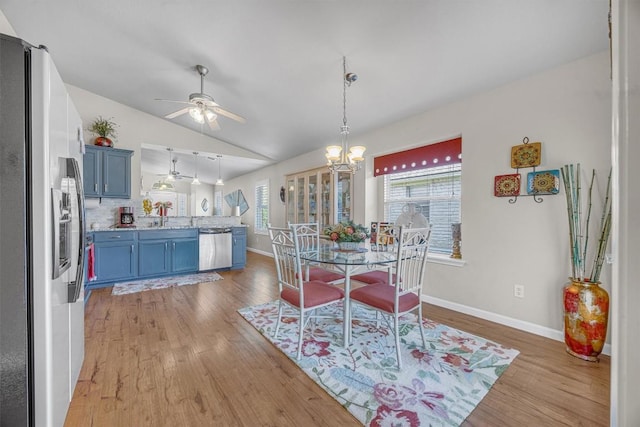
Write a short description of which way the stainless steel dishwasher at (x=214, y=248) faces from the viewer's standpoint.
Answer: facing the viewer

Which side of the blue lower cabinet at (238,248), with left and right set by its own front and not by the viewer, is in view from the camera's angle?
front

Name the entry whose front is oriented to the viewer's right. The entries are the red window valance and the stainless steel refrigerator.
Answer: the stainless steel refrigerator

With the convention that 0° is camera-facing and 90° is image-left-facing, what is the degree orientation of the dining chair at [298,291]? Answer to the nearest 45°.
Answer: approximately 225°

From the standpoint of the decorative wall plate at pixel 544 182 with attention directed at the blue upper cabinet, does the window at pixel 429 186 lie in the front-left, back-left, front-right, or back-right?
front-right

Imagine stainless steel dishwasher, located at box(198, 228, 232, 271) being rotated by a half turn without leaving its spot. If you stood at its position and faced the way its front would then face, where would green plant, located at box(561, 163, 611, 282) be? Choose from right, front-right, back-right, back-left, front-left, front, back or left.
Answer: back-right

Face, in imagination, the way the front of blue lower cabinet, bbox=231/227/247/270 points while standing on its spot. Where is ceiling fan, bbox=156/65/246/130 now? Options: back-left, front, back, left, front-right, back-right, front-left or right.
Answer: front

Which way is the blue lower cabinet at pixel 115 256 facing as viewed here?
toward the camera

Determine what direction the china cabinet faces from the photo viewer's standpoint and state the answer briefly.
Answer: facing the viewer and to the left of the viewer

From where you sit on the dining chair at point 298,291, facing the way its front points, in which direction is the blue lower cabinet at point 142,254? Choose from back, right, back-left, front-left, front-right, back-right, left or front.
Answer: left

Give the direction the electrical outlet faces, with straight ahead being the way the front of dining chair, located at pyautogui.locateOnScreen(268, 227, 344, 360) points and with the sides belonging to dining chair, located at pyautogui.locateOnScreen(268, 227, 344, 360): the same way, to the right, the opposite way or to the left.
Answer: the opposite way

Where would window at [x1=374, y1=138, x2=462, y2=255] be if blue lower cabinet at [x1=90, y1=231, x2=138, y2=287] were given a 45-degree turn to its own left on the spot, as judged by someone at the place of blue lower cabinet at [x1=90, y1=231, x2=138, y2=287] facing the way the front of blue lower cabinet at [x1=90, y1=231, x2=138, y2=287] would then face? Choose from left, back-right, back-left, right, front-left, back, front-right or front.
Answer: front

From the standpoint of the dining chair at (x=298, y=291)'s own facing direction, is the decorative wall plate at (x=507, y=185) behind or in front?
in front

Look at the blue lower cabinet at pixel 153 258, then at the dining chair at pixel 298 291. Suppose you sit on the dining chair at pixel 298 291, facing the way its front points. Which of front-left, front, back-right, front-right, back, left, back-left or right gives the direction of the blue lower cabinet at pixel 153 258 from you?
left

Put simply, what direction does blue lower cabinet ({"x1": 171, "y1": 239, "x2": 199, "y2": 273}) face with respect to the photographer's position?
facing the viewer

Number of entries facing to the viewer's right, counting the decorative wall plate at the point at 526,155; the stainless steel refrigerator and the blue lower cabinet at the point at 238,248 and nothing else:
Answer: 1

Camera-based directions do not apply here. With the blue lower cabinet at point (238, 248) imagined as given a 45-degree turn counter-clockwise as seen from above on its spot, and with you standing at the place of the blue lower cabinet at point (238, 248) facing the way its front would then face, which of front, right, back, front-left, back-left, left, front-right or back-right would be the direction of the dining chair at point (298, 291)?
front-right

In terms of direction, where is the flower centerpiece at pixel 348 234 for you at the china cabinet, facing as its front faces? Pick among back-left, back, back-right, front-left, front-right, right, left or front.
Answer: front-left
